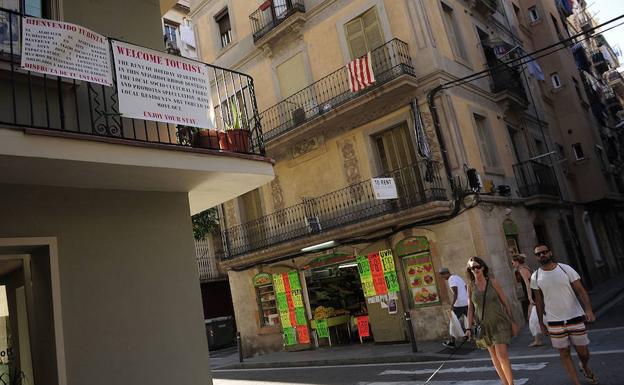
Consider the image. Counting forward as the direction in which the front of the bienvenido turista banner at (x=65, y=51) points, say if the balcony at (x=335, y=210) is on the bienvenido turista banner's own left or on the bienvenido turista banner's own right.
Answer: on the bienvenido turista banner's own left

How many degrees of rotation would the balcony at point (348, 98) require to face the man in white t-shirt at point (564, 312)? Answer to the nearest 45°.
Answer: approximately 45° to its left

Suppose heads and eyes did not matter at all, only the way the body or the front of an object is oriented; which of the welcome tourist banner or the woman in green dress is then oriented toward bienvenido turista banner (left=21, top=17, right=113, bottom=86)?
the woman in green dress

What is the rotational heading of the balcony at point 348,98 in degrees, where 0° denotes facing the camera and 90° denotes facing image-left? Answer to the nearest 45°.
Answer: approximately 45°

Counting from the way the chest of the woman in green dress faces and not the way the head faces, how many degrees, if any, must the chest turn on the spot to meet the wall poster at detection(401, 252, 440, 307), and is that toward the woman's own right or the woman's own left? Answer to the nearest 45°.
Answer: approximately 135° to the woman's own right

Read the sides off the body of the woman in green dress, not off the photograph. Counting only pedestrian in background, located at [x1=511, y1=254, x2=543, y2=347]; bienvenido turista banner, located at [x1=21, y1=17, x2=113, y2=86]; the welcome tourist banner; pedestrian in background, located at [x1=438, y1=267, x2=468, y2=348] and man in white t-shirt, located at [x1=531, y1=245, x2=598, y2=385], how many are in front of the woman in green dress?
2

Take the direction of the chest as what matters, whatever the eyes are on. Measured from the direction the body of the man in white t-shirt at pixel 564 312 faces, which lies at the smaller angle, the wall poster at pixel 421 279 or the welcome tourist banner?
the welcome tourist banner

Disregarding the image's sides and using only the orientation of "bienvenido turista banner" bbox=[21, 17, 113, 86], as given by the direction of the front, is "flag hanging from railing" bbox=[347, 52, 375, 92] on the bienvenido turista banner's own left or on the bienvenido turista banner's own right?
on the bienvenido turista banner's own left

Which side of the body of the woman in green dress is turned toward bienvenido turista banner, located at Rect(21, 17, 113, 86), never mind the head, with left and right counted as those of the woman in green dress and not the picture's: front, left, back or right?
front

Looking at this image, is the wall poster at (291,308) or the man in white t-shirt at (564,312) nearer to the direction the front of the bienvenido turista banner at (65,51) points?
the man in white t-shirt

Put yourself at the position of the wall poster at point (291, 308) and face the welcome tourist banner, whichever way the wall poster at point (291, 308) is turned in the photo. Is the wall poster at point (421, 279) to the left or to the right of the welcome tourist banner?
left

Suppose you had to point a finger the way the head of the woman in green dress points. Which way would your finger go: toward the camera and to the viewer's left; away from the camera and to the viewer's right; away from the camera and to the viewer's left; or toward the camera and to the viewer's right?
toward the camera and to the viewer's left

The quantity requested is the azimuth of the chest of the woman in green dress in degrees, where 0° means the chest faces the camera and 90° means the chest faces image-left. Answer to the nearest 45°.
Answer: approximately 45°
